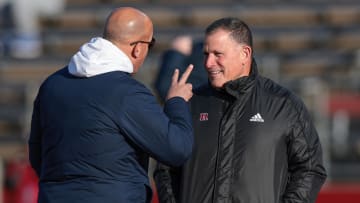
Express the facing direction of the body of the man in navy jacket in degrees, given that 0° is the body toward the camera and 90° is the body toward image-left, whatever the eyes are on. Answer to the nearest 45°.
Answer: approximately 225°

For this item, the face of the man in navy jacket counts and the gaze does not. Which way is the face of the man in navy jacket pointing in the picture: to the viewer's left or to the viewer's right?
to the viewer's right

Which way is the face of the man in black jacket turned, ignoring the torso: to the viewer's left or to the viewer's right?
to the viewer's left

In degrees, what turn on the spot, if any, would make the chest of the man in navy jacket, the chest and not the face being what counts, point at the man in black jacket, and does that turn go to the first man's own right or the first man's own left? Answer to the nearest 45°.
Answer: approximately 45° to the first man's own right

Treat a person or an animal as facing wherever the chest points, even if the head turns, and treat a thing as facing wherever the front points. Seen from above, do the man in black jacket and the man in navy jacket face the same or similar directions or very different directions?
very different directions

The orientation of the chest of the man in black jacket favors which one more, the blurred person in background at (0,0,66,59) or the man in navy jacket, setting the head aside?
the man in navy jacket
